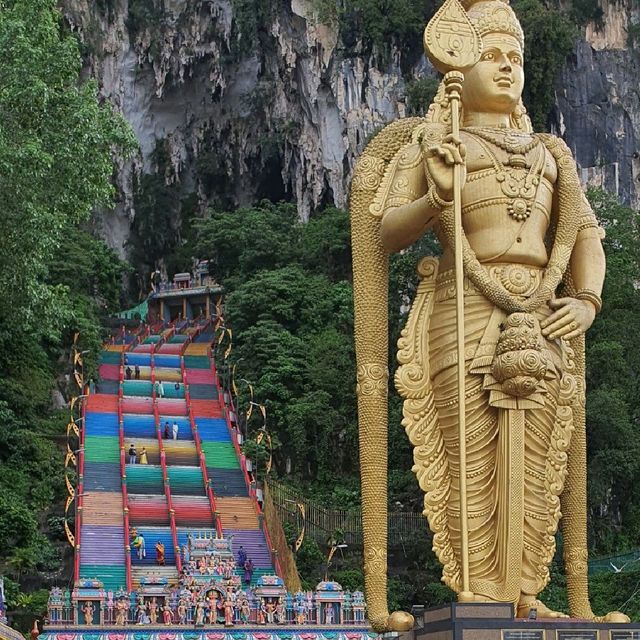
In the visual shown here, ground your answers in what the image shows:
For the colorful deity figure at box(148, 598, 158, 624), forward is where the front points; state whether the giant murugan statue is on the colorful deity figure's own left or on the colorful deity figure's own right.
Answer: on the colorful deity figure's own left

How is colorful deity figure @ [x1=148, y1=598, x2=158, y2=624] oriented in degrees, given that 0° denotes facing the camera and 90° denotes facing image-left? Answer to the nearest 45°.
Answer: approximately 0°

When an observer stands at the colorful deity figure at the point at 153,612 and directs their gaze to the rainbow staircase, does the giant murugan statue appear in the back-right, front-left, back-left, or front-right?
back-right

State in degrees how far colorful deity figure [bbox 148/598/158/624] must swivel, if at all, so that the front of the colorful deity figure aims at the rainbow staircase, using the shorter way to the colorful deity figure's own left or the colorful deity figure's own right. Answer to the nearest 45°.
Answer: approximately 180°

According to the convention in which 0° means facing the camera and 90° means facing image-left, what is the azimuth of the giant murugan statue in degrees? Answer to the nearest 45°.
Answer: approximately 315°

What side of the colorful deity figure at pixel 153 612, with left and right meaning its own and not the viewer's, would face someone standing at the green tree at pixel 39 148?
back

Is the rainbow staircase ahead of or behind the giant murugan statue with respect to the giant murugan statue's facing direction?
behind

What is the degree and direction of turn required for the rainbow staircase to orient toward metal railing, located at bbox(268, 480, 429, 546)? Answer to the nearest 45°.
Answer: approximately 90° to its left

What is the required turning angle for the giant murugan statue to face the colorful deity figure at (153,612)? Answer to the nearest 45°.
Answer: approximately 135° to its right
